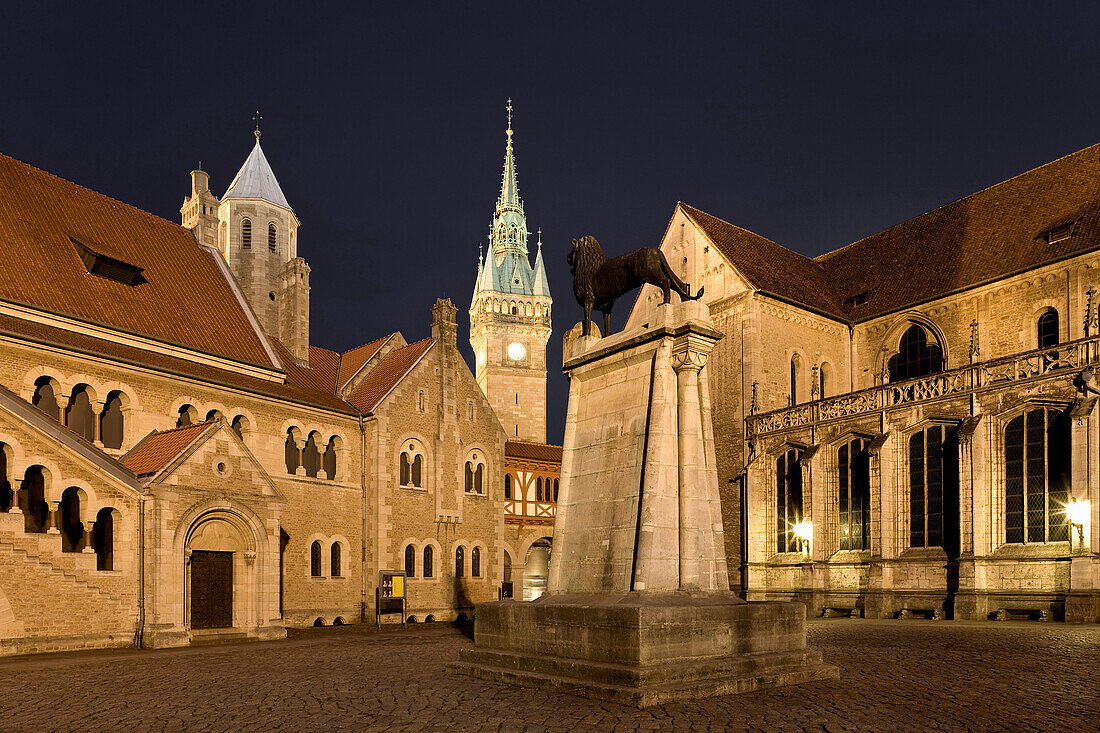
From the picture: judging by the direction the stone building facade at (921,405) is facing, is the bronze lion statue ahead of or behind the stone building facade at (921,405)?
ahead

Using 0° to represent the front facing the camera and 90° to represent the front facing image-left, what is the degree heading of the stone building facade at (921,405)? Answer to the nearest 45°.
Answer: approximately 45°

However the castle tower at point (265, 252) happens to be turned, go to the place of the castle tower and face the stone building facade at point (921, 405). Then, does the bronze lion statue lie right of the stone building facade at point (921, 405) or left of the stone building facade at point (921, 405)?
right
